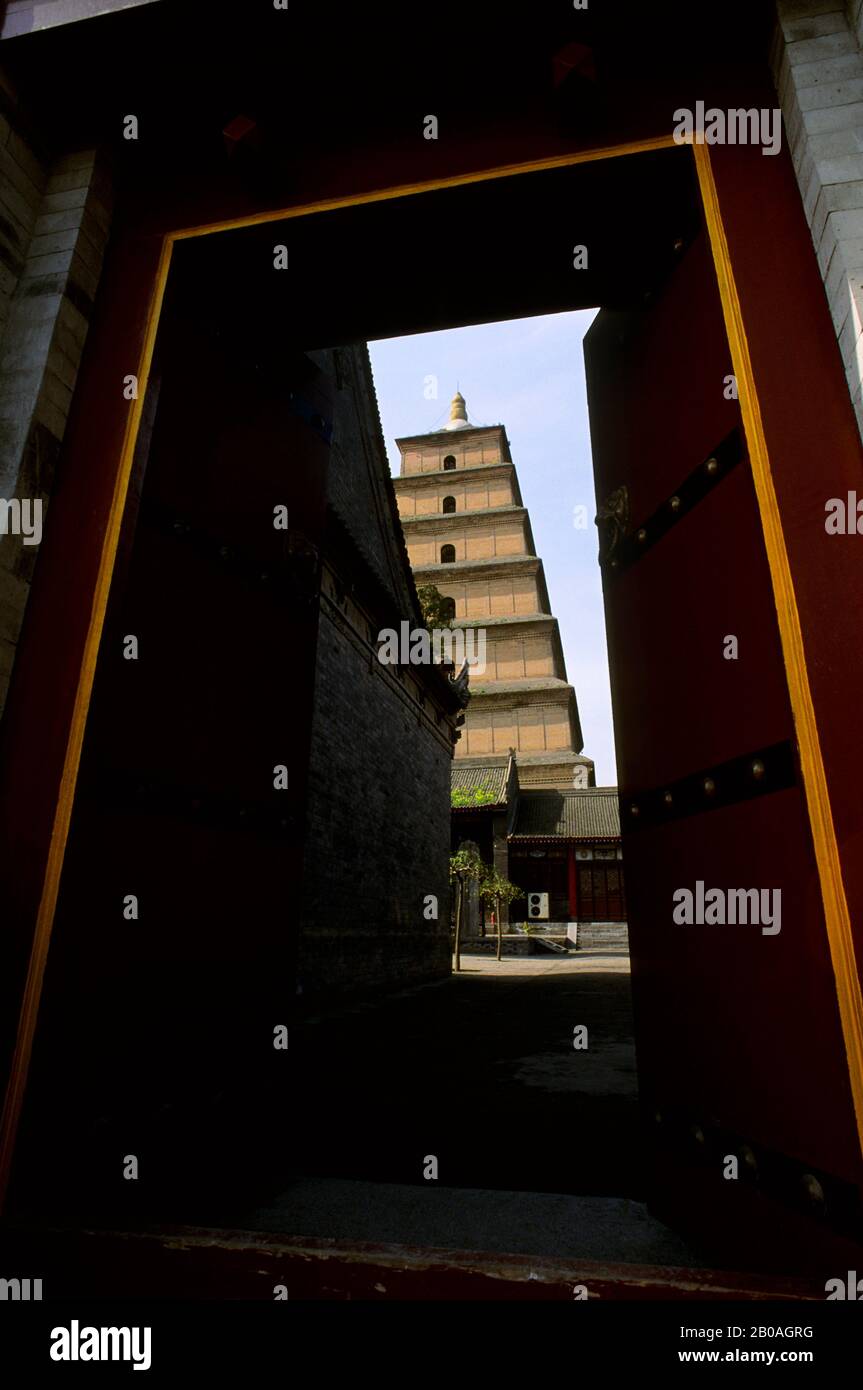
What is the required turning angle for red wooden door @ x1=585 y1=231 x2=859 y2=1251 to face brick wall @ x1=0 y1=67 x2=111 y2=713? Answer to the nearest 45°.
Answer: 0° — it already faces it

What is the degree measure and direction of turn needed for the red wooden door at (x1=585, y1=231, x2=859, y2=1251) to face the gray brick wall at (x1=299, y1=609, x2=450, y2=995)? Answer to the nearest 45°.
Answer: approximately 90° to its right

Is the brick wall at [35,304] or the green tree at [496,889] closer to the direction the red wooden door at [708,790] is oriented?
the brick wall

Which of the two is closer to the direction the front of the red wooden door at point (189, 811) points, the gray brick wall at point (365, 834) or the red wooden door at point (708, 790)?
the red wooden door

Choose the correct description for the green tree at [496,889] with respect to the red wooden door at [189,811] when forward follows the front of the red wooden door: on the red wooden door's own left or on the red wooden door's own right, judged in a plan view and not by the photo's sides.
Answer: on the red wooden door's own left

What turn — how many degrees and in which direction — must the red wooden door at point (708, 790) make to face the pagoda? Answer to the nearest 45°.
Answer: approximately 135° to its right

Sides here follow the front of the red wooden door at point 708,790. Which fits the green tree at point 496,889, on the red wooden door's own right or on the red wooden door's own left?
on the red wooden door's own right

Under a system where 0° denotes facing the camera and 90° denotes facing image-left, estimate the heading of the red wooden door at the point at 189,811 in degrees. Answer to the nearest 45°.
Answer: approximately 315°

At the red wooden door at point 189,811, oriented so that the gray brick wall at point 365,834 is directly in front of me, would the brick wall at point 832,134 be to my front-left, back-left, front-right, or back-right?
back-right
